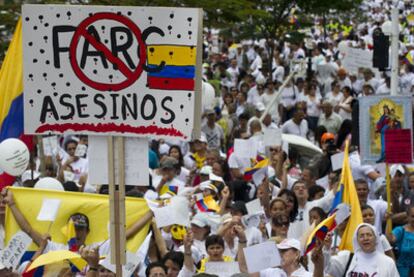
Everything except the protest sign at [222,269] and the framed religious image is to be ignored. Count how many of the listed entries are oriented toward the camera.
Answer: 2

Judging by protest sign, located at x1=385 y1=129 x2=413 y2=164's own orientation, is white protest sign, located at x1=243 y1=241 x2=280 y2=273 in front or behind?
in front

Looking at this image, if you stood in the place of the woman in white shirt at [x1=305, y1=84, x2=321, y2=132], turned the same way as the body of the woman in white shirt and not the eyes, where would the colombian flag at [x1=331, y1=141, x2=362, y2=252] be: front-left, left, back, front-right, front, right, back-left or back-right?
front

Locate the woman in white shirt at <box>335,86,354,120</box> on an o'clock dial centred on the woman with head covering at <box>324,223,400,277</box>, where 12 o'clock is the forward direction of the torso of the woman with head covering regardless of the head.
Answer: The woman in white shirt is roughly at 6 o'clock from the woman with head covering.

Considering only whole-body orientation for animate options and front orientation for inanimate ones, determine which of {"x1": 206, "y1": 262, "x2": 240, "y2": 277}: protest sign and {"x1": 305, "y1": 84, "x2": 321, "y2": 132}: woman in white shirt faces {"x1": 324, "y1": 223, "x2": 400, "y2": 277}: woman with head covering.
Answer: the woman in white shirt

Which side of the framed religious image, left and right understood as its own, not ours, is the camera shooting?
front

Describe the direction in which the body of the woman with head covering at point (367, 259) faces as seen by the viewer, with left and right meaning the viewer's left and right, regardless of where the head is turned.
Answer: facing the viewer

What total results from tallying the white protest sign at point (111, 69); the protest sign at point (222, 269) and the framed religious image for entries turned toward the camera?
3
